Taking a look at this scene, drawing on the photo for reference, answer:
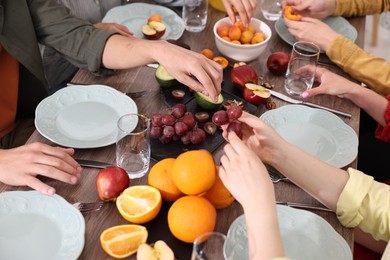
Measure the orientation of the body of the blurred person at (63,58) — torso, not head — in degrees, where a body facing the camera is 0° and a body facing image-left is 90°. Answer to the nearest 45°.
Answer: approximately 270°

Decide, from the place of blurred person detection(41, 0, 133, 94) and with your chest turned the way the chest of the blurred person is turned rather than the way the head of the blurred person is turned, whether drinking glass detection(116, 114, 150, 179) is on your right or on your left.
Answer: on your right

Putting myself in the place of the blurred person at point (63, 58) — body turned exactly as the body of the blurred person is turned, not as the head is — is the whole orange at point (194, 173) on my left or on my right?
on my right

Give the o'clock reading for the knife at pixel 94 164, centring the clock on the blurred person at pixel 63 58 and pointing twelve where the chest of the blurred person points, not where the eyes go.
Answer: The knife is roughly at 3 o'clock from the blurred person.

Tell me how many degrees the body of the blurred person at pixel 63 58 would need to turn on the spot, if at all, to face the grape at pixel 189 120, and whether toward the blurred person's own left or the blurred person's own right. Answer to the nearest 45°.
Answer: approximately 45° to the blurred person's own right

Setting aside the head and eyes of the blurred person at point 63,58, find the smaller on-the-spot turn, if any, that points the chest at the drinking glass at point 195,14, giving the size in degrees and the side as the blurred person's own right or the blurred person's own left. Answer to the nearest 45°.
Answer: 0° — they already face it

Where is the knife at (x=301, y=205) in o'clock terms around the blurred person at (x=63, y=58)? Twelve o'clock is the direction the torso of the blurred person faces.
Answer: The knife is roughly at 2 o'clock from the blurred person.

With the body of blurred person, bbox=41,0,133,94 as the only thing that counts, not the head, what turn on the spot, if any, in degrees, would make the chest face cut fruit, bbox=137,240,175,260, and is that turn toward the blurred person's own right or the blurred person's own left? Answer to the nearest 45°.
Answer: approximately 90° to the blurred person's own right

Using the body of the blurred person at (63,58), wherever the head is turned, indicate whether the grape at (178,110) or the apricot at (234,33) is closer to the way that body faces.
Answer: the apricot

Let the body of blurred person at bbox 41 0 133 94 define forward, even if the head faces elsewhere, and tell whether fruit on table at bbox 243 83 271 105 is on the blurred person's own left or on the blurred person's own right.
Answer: on the blurred person's own right
